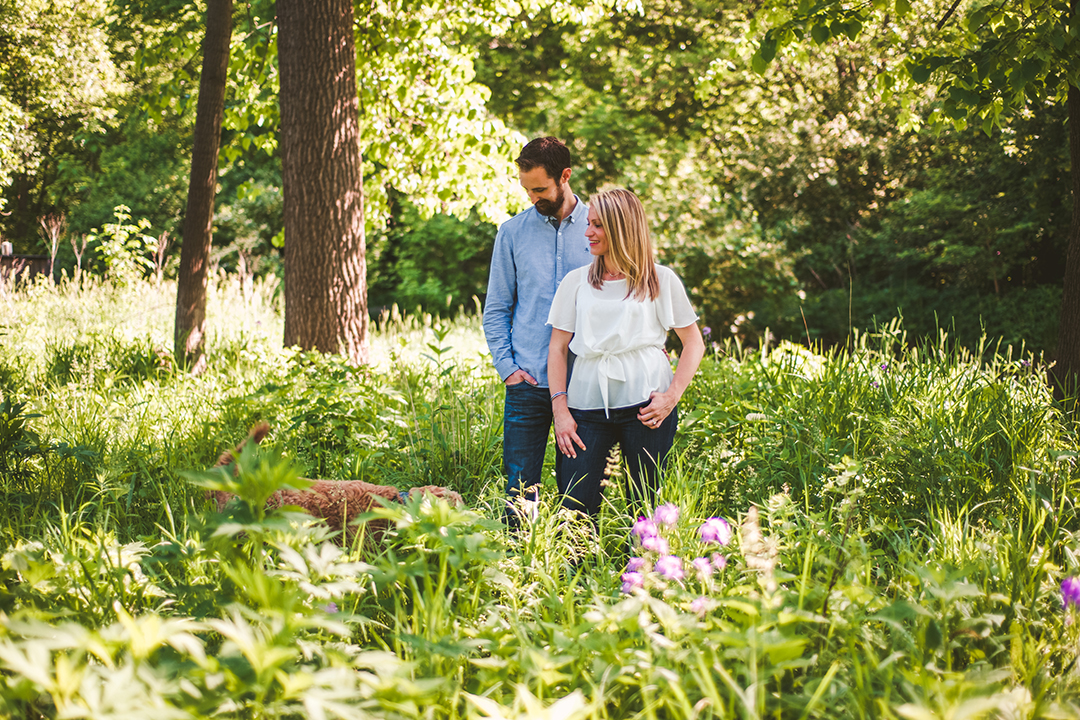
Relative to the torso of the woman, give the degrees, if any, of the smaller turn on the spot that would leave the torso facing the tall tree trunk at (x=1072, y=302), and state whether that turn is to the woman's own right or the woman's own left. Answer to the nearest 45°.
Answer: approximately 135° to the woman's own left

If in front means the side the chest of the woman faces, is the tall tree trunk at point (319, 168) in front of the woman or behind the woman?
behind

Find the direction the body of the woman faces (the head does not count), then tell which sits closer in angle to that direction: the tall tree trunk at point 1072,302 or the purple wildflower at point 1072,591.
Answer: the purple wildflower

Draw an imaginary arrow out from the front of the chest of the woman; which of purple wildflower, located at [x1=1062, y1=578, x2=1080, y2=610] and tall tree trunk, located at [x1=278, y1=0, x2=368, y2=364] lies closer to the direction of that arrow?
the purple wildflower

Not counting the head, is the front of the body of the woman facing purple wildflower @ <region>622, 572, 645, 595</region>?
yes

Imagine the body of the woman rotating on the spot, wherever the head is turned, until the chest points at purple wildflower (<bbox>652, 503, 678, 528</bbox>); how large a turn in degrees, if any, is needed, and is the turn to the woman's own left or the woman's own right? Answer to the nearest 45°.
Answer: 0° — they already face it

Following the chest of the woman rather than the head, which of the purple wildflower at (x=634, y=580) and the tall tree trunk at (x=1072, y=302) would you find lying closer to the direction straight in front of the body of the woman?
the purple wildflower

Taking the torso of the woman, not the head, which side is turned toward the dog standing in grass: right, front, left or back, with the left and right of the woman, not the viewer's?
right

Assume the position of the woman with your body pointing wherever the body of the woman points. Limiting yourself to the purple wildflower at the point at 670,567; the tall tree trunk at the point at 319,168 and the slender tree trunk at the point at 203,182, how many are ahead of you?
1

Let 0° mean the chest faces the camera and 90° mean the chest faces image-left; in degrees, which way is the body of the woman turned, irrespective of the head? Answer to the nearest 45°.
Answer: approximately 0°
